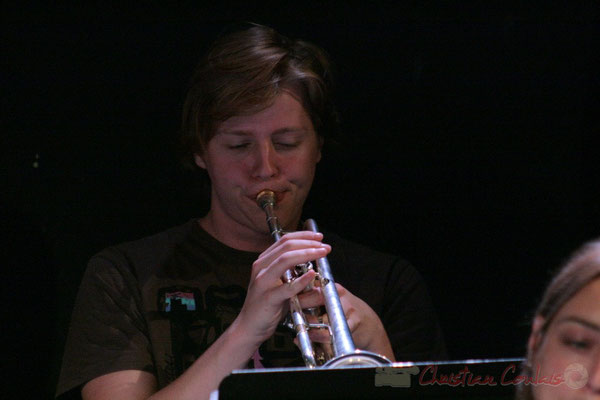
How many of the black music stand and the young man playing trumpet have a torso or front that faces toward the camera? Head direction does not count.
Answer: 1

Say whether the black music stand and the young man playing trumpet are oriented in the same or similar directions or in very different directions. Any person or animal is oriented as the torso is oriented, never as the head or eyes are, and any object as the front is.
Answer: very different directions

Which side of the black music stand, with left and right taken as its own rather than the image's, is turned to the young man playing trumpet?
front

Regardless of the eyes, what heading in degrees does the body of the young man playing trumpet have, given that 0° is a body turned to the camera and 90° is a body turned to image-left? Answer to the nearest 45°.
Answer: approximately 0°

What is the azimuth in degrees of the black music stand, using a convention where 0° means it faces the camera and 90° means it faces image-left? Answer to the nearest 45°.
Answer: approximately 180°

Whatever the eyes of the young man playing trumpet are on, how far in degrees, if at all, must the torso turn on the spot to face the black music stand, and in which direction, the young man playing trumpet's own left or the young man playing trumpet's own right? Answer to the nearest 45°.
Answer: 0° — they already face it

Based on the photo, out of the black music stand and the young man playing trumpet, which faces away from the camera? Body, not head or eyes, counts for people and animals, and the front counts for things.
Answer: the black music stand
